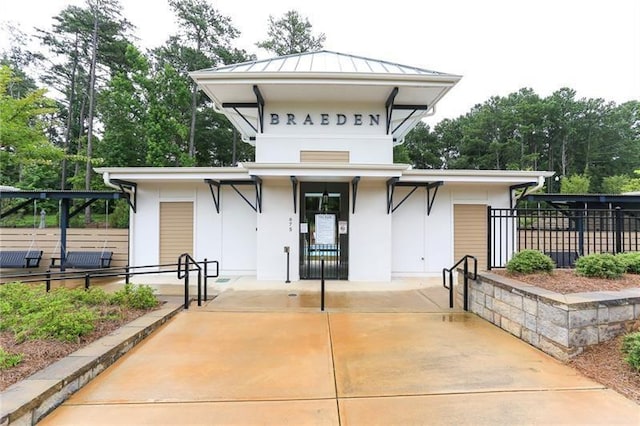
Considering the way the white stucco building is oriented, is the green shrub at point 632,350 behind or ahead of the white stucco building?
ahead

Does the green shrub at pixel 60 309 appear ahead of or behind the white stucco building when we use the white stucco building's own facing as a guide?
ahead

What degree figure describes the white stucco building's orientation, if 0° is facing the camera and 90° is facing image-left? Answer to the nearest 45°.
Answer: approximately 0°

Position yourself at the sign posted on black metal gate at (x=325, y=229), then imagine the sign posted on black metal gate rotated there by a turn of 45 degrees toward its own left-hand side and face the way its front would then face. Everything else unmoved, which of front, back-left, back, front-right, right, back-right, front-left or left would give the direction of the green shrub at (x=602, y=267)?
front

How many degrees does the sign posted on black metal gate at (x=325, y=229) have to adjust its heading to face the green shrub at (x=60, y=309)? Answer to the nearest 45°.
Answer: approximately 45° to its right

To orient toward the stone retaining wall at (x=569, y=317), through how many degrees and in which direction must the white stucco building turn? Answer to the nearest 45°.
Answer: approximately 45° to its left

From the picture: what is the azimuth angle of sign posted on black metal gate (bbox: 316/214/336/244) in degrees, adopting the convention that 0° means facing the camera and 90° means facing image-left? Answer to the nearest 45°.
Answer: approximately 0°

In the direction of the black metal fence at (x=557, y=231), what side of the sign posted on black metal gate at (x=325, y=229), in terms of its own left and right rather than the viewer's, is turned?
left
